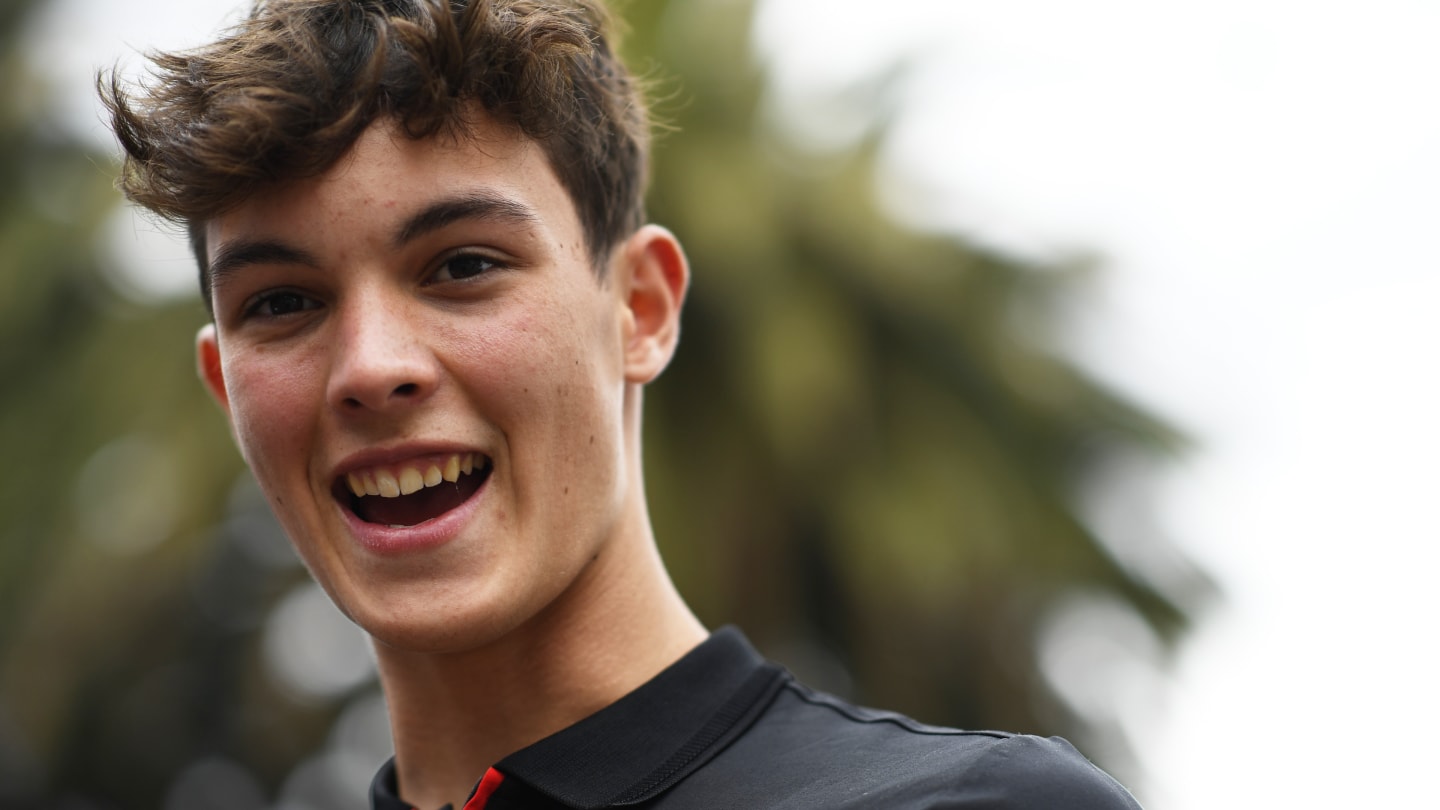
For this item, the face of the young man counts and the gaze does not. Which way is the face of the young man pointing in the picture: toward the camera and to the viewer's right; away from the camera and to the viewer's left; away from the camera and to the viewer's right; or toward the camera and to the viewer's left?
toward the camera and to the viewer's left

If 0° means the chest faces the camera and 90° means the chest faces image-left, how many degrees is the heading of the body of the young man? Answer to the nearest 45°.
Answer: approximately 45°
